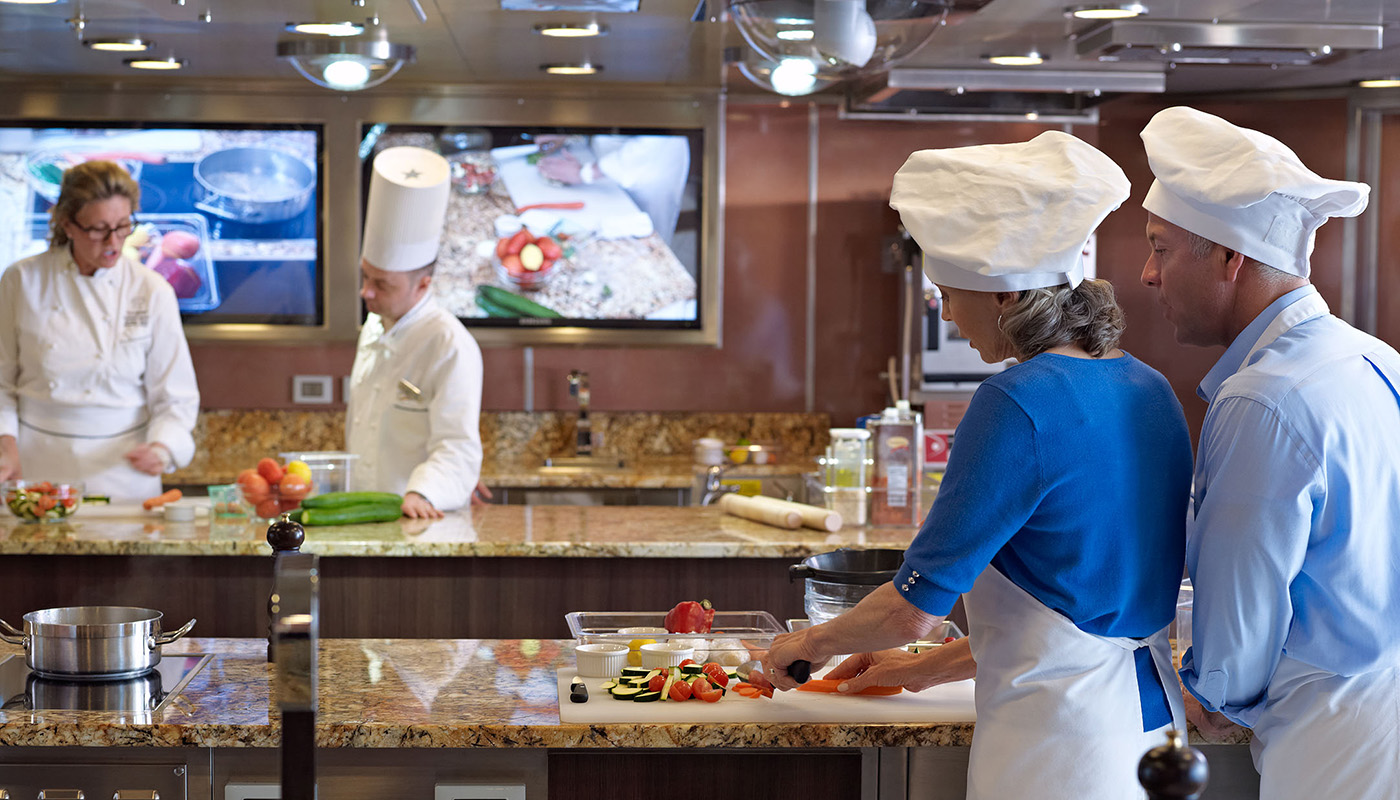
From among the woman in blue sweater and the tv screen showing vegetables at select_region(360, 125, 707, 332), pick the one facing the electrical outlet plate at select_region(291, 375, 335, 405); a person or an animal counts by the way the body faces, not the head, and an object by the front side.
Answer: the woman in blue sweater

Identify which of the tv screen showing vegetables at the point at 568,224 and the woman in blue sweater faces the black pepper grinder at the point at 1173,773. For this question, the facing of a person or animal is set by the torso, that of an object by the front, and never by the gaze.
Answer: the tv screen showing vegetables

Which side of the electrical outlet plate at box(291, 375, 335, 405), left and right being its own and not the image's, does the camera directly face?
front

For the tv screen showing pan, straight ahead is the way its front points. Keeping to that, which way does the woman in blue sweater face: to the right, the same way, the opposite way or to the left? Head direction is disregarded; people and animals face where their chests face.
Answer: the opposite way

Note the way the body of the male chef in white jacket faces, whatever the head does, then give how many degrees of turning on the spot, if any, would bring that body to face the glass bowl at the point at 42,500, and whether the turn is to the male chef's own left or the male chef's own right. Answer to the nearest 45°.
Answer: approximately 45° to the male chef's own right

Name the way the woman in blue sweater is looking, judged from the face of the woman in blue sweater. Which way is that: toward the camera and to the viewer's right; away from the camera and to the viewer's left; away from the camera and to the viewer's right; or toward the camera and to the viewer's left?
away from the camera and to the viewer's left

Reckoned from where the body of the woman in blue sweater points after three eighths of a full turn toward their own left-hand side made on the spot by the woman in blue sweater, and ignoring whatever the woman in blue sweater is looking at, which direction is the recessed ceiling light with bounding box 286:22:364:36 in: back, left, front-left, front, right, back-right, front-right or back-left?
back-right

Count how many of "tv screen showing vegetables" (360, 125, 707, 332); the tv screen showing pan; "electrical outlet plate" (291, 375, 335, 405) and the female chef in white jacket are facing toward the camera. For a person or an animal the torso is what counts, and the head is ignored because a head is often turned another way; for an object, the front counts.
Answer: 4

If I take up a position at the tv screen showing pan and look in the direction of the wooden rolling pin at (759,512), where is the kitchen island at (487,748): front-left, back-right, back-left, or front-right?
front-right

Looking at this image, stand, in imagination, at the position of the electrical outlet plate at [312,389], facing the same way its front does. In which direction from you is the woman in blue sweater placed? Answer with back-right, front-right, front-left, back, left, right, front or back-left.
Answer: front

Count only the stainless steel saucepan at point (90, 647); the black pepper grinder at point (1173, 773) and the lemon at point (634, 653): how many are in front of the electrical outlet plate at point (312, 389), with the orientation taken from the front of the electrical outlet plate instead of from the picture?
3

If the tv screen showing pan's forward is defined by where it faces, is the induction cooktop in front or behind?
in front

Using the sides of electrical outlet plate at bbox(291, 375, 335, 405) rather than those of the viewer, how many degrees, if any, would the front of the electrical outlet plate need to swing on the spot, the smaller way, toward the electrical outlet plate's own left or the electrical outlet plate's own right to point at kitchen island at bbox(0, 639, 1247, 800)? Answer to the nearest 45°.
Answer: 0° — it already faces it

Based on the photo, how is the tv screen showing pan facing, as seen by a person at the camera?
facing the viewer

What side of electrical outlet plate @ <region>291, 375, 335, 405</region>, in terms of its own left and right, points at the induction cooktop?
front

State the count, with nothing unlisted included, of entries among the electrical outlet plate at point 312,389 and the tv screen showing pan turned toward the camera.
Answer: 2
